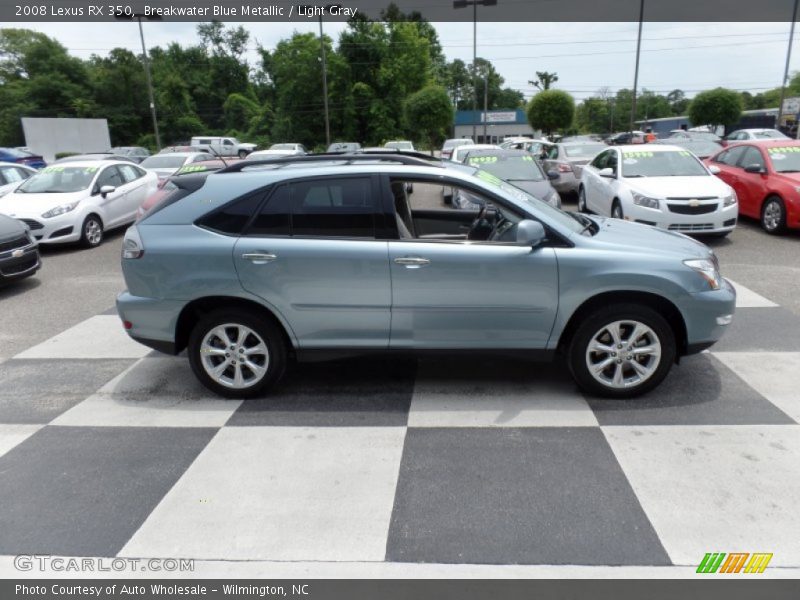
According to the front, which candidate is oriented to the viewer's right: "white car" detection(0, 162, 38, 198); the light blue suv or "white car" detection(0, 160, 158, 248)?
the light blue suv

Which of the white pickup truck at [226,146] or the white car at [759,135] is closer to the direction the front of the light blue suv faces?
the white car

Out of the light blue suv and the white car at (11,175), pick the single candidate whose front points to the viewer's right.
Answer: the light blue suv

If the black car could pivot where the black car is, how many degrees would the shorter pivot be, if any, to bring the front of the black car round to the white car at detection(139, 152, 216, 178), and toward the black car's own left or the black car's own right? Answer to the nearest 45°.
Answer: approximately 90° to the black car's own left

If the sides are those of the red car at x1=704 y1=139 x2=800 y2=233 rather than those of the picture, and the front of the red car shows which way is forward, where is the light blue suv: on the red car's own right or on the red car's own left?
on the red car's own right

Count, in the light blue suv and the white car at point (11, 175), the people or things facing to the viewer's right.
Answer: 1

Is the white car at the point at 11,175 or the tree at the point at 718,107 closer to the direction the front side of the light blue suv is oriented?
the tree

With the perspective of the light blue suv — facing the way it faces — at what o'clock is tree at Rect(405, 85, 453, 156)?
The tree is roughly at 9 o'clock from the light blue suv.

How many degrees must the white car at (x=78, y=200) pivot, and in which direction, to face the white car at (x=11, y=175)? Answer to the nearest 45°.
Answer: approximately 135° to its right

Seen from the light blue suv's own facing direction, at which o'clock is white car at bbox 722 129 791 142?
The white car is roughly at 10 o'clock from the light blue suv.

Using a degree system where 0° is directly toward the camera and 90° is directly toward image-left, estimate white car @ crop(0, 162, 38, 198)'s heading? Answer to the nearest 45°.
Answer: approximately 45°

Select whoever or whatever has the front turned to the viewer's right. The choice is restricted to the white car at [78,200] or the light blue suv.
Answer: the light blue suv

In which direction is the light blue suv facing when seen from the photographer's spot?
facing to the right of the viewer

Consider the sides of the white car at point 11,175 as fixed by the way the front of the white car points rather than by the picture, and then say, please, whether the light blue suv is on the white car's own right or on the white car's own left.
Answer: on the white car's own left
